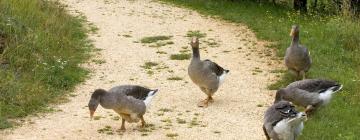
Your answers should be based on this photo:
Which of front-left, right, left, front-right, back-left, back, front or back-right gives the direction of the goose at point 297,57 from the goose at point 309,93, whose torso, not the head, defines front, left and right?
right

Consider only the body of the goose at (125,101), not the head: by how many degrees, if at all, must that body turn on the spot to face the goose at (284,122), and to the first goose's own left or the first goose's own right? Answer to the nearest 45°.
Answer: approximately 135° to the first goose's own left

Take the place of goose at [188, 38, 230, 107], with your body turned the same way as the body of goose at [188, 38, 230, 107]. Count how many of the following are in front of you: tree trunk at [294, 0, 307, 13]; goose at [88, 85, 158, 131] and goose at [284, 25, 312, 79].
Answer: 1

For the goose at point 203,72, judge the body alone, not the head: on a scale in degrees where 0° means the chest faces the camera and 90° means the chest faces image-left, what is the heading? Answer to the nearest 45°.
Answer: approximately 45°

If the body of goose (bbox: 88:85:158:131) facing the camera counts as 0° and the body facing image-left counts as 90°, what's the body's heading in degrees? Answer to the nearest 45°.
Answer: approximately 90°

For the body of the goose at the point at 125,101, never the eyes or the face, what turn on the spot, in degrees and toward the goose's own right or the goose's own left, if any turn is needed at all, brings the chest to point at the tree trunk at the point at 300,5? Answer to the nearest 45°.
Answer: approximately 135° to the goose's own right

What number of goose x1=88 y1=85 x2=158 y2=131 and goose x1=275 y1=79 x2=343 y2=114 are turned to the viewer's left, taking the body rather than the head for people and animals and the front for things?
2

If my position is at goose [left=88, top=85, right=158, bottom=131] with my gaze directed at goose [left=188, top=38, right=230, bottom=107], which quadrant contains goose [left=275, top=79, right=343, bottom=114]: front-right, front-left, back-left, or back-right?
front-right

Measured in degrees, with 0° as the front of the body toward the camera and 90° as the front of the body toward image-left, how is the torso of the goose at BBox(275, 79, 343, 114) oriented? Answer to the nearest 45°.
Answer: approximately 90°

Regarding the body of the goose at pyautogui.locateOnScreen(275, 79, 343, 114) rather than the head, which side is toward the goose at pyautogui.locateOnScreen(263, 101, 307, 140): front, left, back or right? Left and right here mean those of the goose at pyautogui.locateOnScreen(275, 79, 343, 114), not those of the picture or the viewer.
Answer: left

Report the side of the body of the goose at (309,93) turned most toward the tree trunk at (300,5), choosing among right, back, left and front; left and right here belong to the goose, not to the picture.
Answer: right
